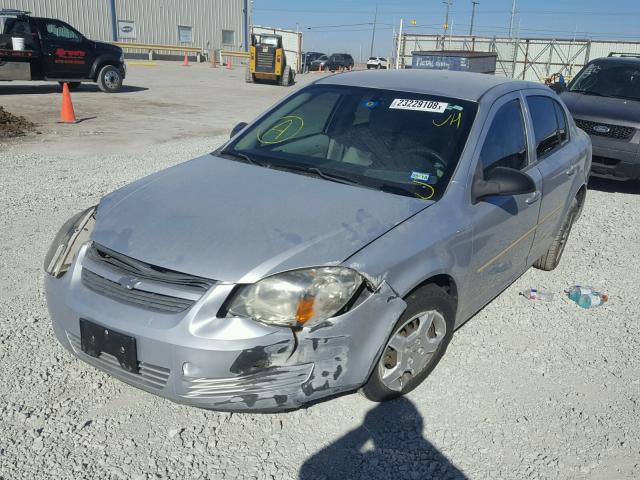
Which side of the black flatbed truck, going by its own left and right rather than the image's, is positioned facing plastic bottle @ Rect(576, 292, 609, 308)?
right

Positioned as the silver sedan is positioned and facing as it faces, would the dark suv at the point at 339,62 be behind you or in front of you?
behind

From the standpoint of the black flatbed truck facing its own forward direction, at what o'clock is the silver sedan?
The silver sedan is roughly at 3 o'clock from the black flatbed truck.

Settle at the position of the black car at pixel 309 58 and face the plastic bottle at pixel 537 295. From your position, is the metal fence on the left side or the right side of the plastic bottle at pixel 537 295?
left

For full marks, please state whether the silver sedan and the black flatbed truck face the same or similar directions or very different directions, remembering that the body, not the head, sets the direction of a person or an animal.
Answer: very different directions

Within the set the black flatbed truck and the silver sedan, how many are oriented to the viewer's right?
1

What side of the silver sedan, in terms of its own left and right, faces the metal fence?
back

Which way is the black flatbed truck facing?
to the viewer's right

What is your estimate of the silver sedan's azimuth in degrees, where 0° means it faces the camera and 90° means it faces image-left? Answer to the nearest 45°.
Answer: approximately 45°

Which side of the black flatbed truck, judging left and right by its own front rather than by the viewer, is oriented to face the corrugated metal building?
left

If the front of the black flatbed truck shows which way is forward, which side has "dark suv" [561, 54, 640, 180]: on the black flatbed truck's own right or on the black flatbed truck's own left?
on the black flatbed truck's own right

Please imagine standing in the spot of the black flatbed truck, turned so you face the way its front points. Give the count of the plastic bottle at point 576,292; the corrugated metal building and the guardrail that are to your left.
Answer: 2

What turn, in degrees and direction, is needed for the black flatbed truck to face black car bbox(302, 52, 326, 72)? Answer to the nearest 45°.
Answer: approximately 45° to its left
